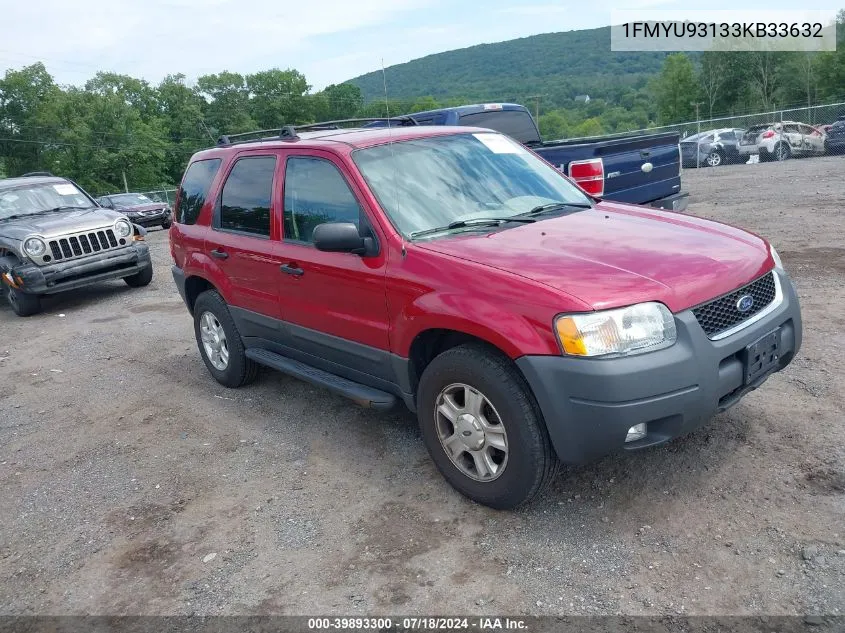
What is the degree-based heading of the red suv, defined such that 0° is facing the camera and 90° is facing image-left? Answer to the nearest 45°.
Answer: approximately 315°

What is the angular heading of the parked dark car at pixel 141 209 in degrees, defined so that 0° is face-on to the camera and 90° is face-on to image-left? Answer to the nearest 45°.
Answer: approximately 315°

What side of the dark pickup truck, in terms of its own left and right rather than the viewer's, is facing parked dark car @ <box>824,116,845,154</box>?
right

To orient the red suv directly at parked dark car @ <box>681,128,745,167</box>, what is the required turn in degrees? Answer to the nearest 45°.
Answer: approximately 135° to its left

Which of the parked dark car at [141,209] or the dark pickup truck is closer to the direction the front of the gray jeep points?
the dark pickup truck

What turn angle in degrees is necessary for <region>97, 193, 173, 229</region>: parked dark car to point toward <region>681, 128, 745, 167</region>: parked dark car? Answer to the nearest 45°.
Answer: approximately 45° to its left

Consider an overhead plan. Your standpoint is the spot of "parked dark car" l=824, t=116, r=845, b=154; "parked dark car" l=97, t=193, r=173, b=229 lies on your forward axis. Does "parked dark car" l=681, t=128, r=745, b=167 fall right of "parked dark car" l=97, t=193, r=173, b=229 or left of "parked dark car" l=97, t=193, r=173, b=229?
right
